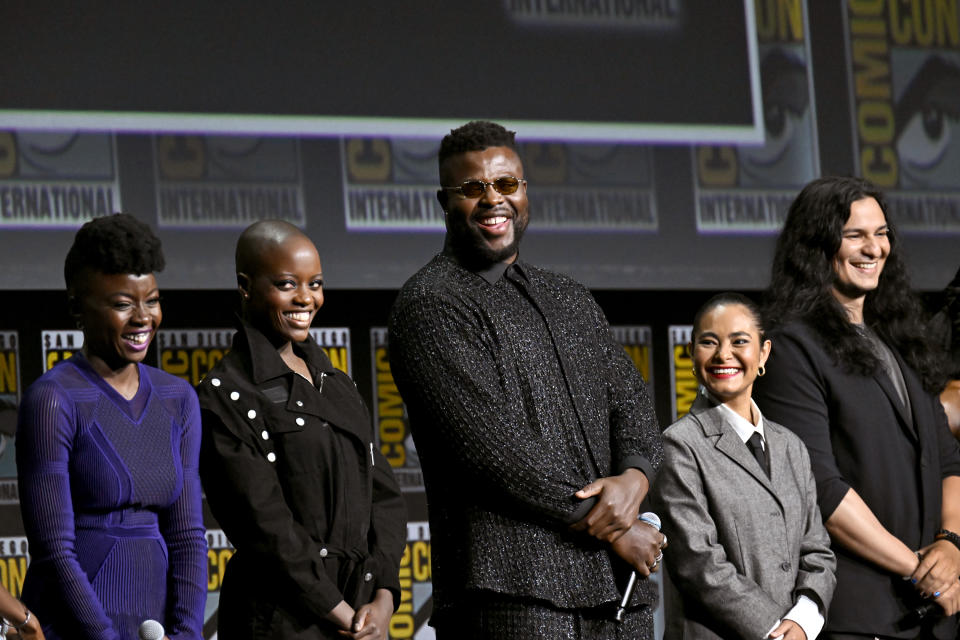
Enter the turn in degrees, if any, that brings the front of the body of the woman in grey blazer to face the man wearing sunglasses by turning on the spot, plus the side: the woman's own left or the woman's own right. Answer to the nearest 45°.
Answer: approximately 90° to the woman's own right

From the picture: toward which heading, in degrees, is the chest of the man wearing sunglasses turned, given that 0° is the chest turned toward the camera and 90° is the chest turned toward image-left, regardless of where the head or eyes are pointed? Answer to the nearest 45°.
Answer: approximately 315°

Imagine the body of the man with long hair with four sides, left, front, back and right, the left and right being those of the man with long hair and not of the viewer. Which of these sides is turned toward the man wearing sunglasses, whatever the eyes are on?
right

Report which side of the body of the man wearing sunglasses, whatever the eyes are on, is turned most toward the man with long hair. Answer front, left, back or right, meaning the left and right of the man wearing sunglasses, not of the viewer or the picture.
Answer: left

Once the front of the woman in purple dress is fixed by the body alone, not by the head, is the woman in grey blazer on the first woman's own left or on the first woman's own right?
on the first woman's own left

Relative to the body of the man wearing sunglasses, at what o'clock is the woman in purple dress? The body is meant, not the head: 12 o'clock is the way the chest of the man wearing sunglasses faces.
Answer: The woman in purple dress is roughly at 4 o'clock from the man wearing sunglasses.
